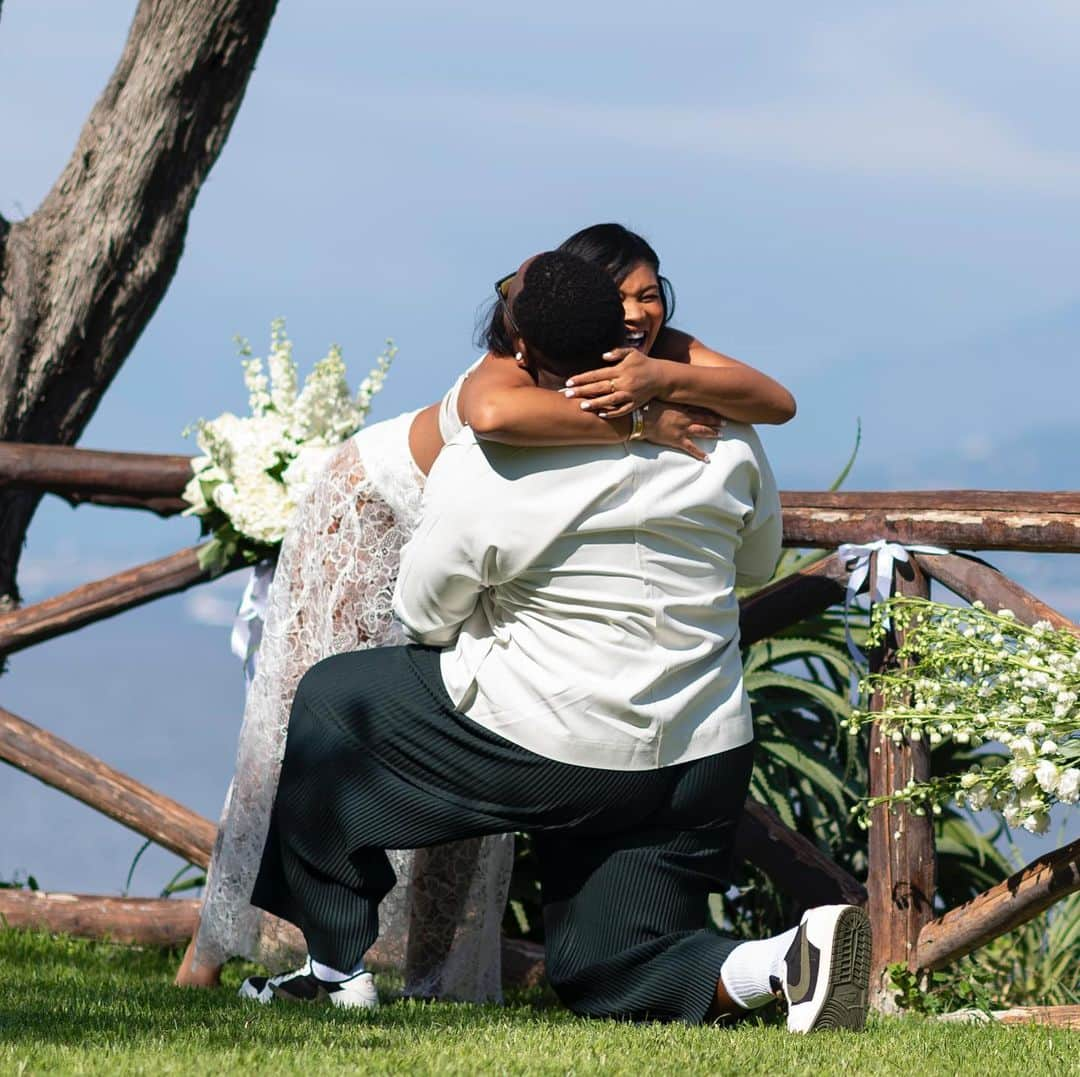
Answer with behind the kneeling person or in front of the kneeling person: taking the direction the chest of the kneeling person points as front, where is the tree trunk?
in front

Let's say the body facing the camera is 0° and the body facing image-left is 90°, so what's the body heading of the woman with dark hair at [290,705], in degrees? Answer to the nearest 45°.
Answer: approximately 315°

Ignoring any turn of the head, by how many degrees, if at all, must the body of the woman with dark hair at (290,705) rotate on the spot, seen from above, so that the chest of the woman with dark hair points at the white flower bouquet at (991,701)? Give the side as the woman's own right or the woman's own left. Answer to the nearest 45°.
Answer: approximately 45° to the woman's own left

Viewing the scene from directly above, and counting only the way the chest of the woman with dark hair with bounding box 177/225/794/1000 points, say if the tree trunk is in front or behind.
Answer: behind

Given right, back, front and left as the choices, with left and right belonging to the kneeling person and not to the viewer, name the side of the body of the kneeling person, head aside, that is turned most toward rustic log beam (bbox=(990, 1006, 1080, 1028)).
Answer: right

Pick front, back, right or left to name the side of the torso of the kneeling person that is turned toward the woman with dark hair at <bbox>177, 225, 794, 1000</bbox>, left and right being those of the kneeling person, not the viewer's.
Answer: front

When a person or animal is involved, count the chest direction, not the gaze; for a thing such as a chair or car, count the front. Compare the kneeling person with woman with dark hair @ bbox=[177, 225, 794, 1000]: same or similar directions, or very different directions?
very different directions

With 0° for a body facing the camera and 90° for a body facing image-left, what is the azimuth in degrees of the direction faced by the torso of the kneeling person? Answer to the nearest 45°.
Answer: approximately 135°

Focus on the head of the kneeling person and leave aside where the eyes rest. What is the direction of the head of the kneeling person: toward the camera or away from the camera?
away from the camera

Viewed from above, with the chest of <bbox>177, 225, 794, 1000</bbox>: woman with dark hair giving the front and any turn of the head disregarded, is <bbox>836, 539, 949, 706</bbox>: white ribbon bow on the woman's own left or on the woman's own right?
on the woman's own left

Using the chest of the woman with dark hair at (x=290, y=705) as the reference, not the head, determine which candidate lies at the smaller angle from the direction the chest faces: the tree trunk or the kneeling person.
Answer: the kneeling person

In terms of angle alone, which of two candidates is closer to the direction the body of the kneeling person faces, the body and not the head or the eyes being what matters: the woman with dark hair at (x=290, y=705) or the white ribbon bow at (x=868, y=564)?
the woman with dark hair
